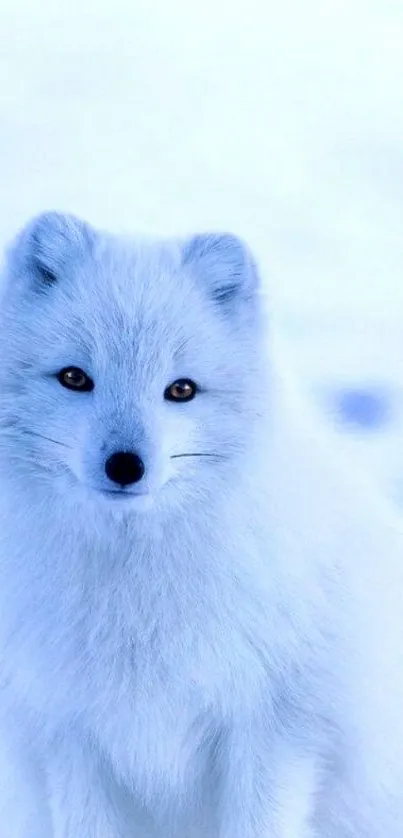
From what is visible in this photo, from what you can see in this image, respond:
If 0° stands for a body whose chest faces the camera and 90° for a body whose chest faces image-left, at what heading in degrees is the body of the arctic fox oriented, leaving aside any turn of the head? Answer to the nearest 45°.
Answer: approximately 45°
